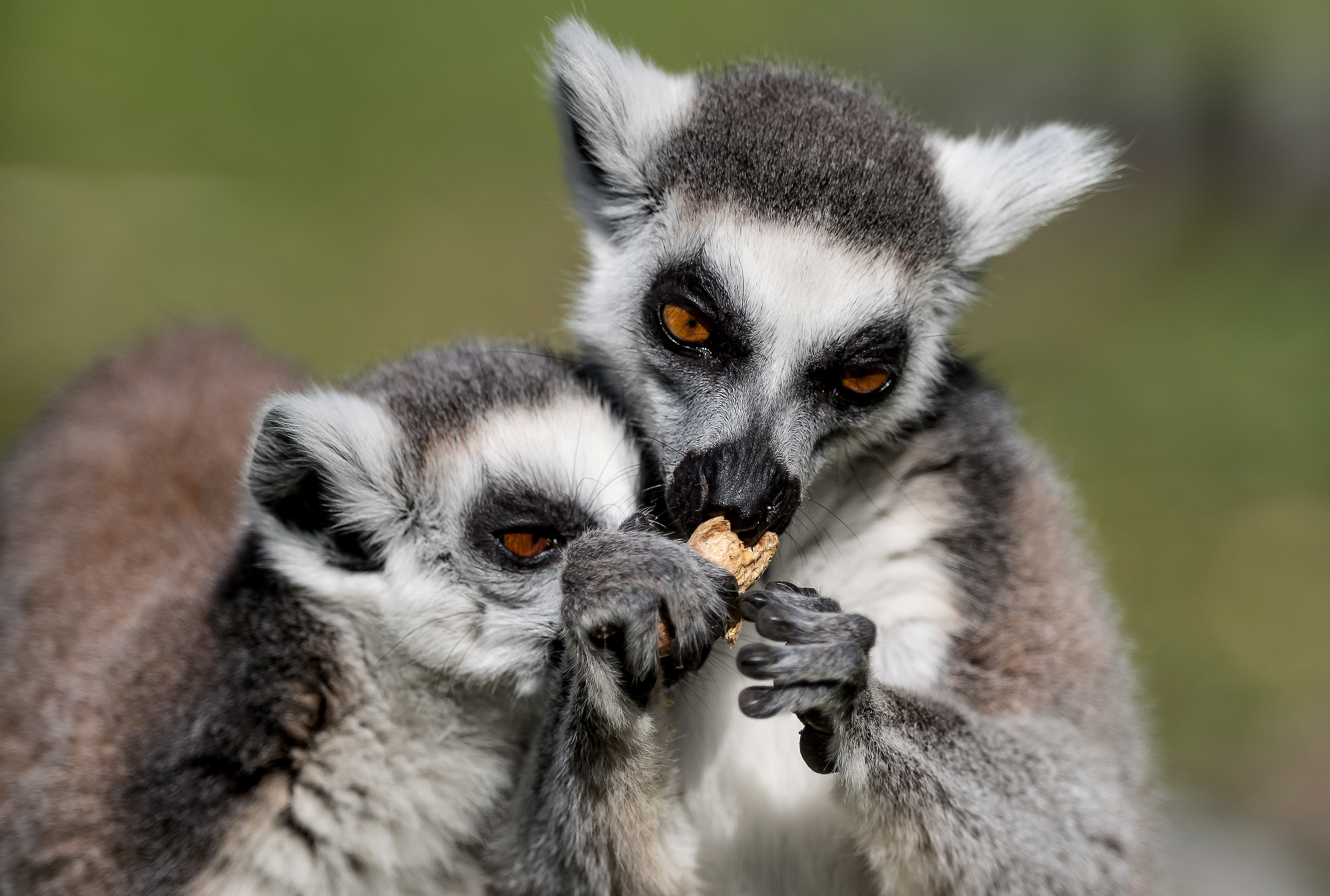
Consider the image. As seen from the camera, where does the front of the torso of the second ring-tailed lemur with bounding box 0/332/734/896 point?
to the viewer's right

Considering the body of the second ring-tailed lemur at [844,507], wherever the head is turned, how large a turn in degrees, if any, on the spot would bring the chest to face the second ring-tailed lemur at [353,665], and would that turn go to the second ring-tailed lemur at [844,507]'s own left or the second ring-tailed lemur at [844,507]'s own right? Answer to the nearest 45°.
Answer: approximately 45° to the second ring-tailed lemur at [844,507]'s own right

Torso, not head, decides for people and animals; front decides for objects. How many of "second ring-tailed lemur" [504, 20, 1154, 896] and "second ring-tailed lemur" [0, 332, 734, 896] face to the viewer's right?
1

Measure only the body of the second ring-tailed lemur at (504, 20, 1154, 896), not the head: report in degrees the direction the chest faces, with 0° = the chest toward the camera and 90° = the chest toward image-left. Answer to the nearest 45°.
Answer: approximately 45°
